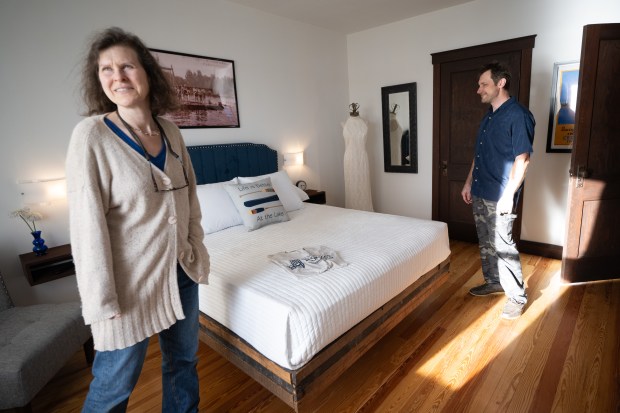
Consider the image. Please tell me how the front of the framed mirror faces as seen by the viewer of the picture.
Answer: facing the viewer and to the left of the viewer

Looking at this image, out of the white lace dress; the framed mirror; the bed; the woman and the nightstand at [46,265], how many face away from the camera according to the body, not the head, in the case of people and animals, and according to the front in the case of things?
0

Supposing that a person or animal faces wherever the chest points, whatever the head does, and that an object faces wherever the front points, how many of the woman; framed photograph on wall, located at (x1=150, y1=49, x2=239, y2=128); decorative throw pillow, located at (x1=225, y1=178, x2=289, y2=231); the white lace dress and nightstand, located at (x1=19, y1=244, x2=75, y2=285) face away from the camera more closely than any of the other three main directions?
0

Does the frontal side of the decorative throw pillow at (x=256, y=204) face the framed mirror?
no

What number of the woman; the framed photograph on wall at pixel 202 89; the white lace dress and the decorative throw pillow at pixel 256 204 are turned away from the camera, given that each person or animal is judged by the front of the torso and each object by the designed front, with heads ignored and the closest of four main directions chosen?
0

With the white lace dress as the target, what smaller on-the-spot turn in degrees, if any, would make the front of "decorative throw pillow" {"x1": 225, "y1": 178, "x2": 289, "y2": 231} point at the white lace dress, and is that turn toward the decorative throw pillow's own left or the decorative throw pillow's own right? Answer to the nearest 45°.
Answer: approximately 90° to the decorative throw pillow's own left

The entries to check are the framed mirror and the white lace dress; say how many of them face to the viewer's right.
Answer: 0

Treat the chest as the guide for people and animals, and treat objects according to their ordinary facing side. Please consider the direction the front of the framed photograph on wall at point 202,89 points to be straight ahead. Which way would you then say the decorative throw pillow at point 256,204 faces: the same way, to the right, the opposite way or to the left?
the same way

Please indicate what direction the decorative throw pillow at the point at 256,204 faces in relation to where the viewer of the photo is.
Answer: facing the viewer and to the right of the viewer

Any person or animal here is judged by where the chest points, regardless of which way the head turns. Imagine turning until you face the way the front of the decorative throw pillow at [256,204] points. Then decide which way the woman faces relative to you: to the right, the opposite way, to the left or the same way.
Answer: the same way

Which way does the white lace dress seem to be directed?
toward the camera

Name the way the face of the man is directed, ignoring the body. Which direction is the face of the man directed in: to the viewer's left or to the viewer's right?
to the viewer's left

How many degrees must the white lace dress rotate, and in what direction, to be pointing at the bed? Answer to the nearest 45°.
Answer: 0° — it already faces it
